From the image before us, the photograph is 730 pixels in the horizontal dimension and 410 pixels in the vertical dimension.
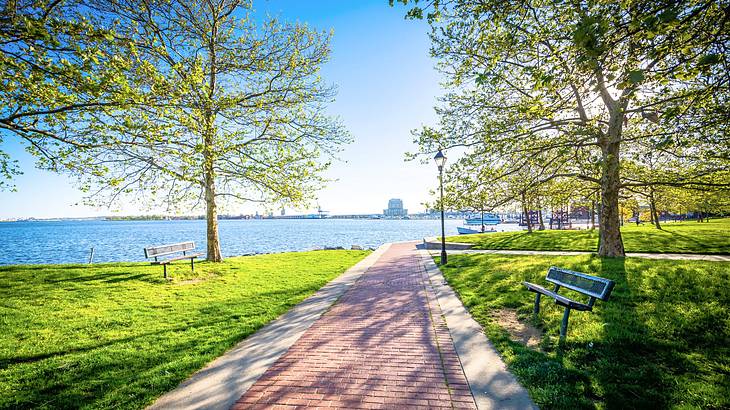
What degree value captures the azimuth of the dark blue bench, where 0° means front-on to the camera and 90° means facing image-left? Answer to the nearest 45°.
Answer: approximately 45°

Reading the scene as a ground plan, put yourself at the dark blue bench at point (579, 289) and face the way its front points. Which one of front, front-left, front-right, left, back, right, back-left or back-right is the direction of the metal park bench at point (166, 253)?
front-right

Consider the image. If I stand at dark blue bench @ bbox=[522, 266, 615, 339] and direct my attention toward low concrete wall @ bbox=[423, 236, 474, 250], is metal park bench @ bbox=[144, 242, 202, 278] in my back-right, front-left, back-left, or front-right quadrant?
front-left

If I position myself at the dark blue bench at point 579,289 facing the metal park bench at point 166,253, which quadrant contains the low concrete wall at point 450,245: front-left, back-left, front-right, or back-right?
front-right

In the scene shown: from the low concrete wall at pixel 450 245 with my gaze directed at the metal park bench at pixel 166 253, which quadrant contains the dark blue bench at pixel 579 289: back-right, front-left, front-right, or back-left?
front-left

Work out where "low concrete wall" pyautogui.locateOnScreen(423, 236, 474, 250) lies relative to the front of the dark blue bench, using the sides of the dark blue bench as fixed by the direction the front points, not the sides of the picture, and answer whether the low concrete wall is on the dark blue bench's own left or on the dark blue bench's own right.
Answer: on the dark blue bench's own right

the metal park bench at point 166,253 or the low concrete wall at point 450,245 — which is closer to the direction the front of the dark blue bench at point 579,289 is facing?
the metal park bench
